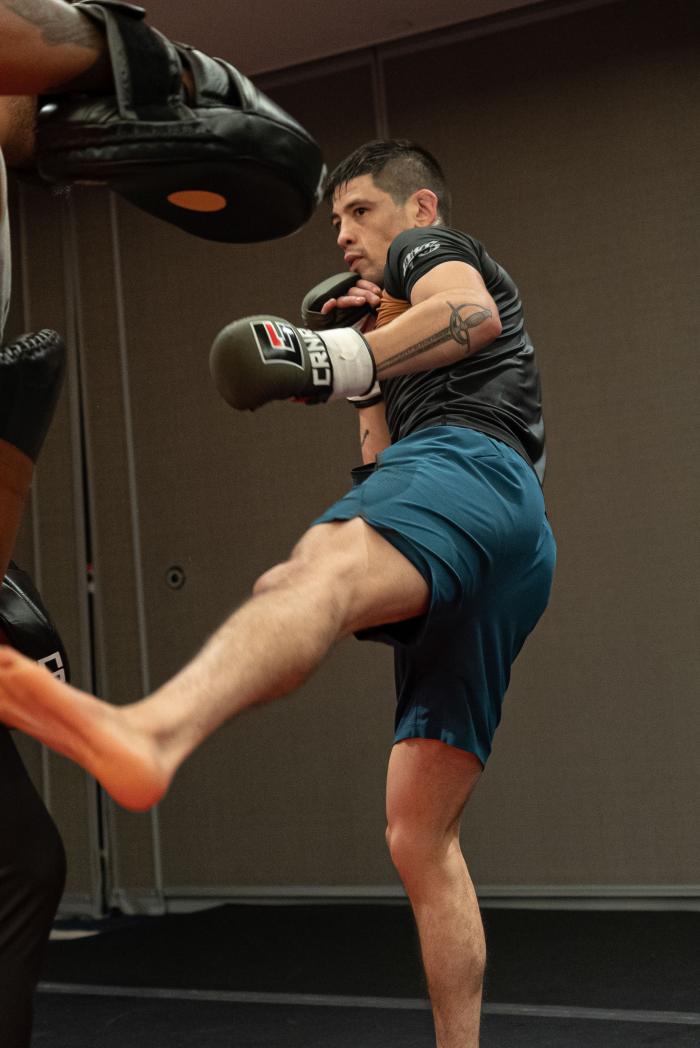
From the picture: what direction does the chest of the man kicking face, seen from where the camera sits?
to the viewer's left

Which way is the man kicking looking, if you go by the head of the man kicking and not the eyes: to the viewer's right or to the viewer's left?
to the viewer's left
